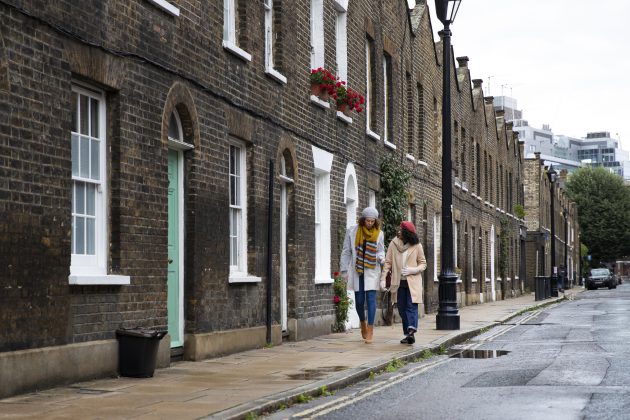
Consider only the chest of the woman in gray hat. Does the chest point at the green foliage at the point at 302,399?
yes

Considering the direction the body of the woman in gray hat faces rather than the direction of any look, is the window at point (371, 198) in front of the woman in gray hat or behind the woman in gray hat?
behind

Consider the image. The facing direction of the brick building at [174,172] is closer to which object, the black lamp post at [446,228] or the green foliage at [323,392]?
the green foliage

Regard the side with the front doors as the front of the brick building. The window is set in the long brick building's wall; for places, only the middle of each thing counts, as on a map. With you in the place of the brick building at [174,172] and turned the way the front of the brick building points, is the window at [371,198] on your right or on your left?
on your left

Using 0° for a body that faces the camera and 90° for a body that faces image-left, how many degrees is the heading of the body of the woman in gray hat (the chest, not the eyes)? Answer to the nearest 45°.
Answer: approximately 0°

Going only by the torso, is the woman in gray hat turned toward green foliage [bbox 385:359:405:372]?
yes

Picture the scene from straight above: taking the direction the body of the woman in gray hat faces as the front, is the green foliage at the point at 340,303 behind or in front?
behind
